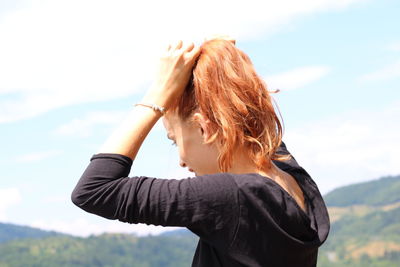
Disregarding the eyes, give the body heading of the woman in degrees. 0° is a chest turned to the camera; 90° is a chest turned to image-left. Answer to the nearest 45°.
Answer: approximately 135°
